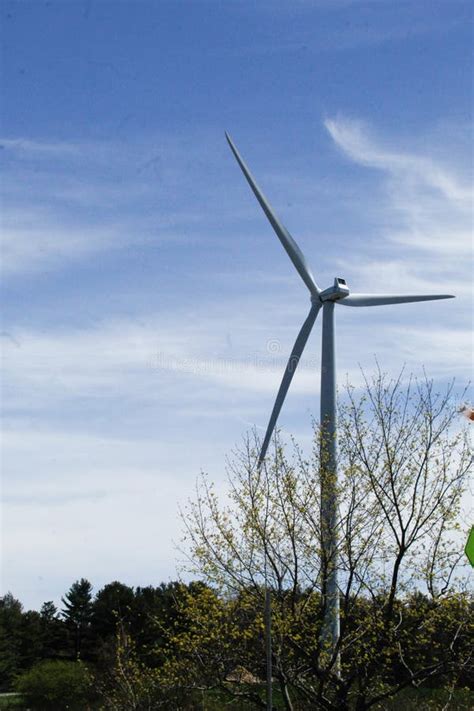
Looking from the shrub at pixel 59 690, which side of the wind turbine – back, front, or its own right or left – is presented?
front
